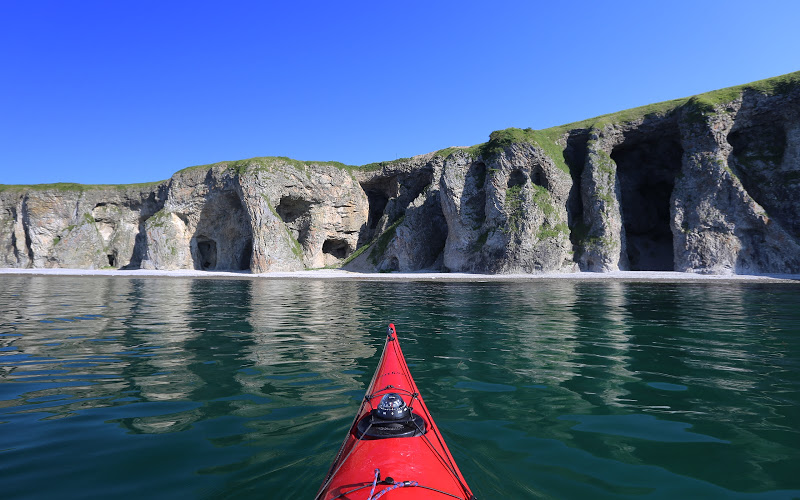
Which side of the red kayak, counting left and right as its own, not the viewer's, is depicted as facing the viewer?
back
